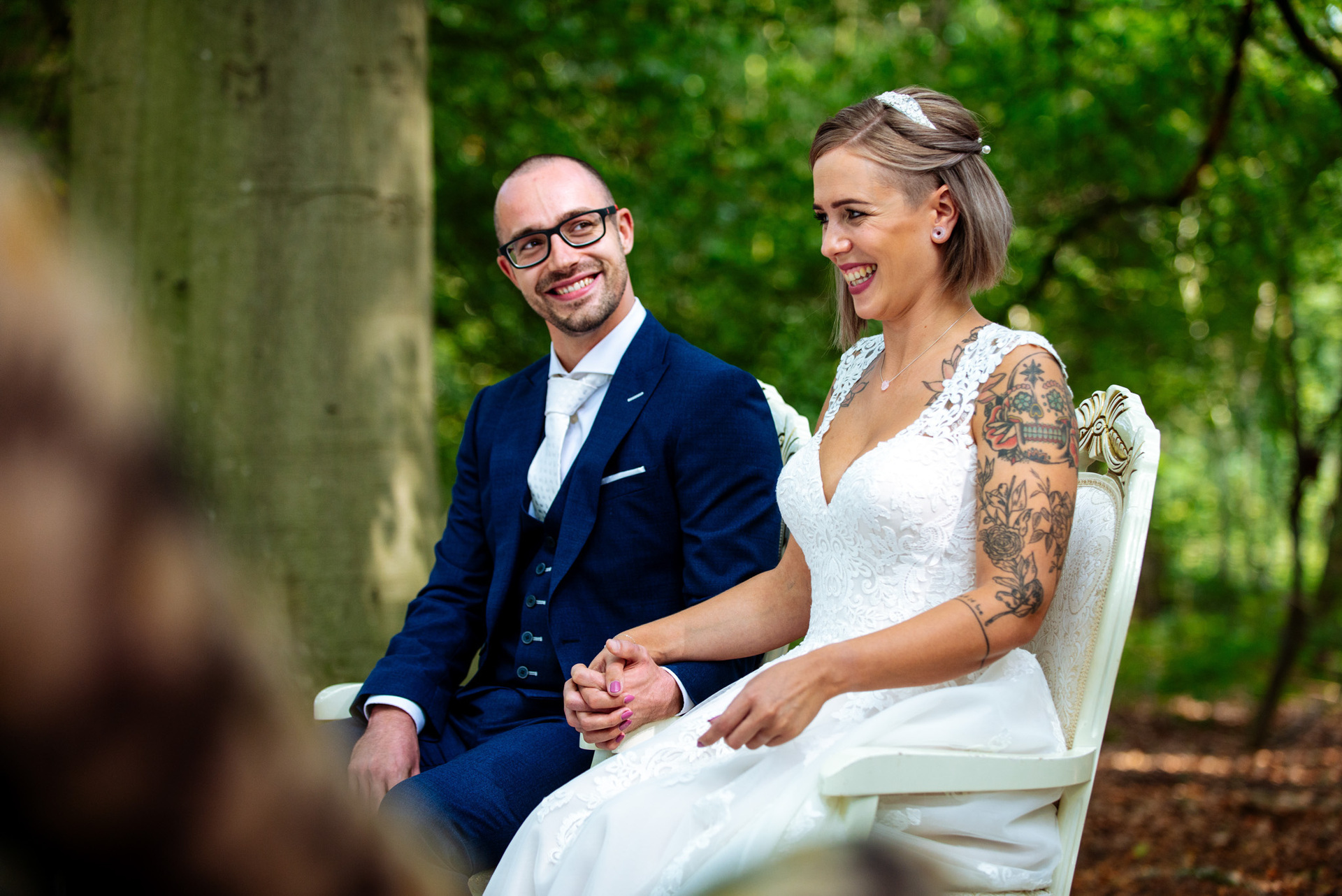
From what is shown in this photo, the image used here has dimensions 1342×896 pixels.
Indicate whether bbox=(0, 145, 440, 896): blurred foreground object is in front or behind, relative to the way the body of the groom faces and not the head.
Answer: in front

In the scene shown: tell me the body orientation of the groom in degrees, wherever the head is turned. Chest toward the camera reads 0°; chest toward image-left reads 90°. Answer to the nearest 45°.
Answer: approximately 45°

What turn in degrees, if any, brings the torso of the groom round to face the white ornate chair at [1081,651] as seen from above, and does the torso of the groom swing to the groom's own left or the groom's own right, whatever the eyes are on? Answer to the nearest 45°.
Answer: approximately 90° to the groom's own left

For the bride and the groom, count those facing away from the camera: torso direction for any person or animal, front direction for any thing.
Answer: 0

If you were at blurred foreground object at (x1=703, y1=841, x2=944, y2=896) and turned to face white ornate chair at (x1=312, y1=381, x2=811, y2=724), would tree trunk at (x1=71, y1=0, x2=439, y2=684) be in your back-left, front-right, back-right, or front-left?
front-left

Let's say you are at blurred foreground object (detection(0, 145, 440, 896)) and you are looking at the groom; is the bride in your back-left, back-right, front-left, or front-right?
front-right

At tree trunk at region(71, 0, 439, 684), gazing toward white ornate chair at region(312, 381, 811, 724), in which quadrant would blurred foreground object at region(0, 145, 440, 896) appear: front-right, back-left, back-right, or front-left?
front-right

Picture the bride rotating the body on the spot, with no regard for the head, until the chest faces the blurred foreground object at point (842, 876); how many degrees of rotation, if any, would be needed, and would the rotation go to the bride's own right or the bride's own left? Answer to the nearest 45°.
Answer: approximately 45° to the bride's own left

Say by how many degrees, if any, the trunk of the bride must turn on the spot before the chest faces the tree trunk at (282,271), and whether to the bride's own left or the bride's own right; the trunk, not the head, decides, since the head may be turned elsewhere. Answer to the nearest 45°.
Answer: approximately 90° to the bride's own right

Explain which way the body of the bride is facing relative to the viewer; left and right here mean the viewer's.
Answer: facing the viewer and to the left of the viewer

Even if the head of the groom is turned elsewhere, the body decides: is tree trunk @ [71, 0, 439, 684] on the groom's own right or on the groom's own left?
on the groom's own right
